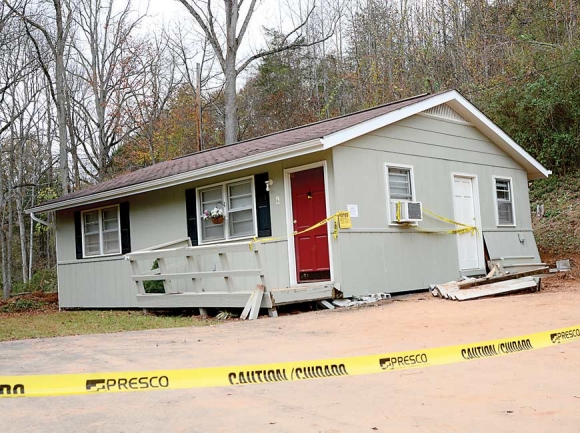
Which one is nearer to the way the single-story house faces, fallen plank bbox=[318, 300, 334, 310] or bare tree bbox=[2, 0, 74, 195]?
the fallen plank

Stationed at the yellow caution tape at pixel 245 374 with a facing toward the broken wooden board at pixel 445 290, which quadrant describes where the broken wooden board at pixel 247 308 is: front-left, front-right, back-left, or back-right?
front-left

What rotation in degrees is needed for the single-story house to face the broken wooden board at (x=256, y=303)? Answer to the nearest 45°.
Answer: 0° — it already faces it

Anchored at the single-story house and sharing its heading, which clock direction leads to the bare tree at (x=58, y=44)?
The bare tree is roughly at 3 o'clock from the single-story house.

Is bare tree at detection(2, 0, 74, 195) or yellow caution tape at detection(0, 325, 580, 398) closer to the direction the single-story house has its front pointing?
the yellow caution tape

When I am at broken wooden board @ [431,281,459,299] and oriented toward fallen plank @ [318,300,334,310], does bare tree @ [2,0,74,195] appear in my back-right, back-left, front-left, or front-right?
front-right

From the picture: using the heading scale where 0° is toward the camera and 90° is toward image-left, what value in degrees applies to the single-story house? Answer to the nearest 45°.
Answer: approximately 45°

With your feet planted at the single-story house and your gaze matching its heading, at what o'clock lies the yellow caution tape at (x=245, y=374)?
The yellow caution tape is roughly at 11 o'clock from the single-story house.

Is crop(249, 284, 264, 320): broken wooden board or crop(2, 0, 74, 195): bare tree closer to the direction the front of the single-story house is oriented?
the broken wooden board

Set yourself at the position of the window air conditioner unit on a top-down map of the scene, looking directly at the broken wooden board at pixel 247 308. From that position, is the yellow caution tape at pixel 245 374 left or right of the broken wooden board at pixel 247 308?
left

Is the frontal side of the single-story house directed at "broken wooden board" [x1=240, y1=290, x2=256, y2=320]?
yes
